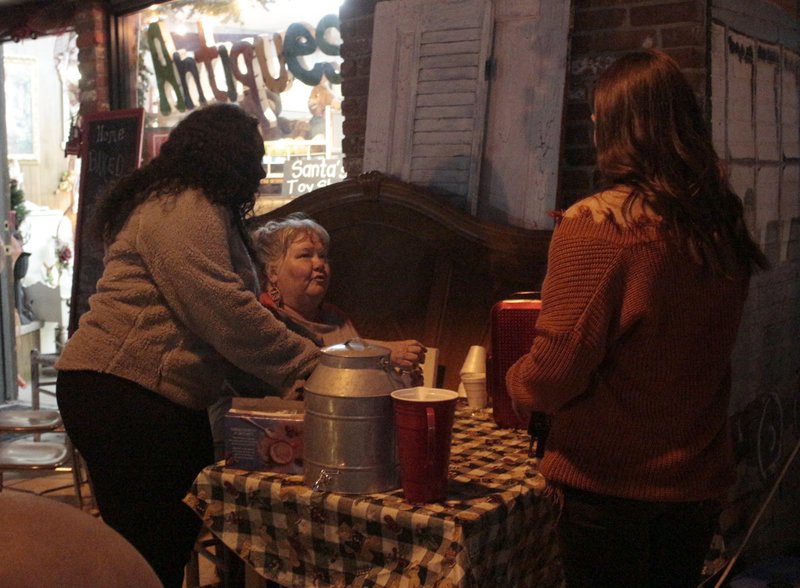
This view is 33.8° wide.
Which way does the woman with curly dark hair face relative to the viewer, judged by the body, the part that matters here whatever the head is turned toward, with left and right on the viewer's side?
facing to the right of the viewer

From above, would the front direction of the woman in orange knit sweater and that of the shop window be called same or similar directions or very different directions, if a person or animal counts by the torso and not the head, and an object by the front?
very different directions

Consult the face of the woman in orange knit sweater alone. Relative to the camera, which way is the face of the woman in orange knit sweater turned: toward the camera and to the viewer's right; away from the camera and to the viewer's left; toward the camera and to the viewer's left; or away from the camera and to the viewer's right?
away from the camera and to the viewer's left

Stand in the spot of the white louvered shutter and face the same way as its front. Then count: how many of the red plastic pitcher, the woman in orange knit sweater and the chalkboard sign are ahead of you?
2

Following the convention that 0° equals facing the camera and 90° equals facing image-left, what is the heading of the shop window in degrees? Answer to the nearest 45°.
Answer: approximately 0°

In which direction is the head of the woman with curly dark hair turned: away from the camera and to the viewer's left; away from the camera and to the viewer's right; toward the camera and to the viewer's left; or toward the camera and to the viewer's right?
away from the camera and to the viewer's right

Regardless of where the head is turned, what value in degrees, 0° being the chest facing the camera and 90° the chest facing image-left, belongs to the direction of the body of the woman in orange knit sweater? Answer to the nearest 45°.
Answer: approximately 135°

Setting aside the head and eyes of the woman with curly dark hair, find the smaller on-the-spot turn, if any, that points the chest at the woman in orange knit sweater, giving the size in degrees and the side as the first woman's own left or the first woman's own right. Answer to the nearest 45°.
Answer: approximately 45° to the first woman's own right

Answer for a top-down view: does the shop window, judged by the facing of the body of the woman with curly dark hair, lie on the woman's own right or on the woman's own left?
on the woman's own left
